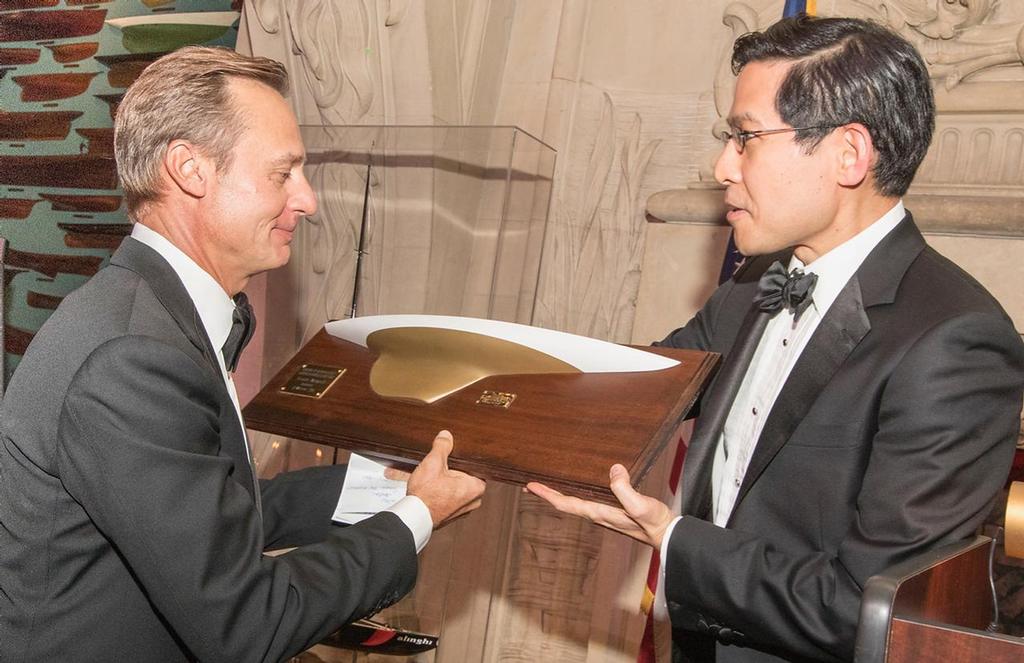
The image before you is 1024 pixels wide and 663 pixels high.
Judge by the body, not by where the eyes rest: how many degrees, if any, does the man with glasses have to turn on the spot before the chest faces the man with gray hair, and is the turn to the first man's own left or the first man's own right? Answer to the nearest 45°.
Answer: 0° — they already face them

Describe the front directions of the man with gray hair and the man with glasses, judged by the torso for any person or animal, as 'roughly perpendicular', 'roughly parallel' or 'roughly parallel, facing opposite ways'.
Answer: roughly parallel, facing opposite ways

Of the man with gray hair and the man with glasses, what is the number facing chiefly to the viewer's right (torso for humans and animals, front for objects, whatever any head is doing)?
1

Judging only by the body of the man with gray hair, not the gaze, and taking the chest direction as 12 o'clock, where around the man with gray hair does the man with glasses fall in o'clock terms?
The man with glasses is roughly at 12 o'clock from the man with gray hair.

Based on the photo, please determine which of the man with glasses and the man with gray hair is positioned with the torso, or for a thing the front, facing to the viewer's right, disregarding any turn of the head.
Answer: the man with gray hair

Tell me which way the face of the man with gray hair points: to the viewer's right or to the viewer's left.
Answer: to the viewer's right

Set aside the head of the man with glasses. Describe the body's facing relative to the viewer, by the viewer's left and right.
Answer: facing the viewer and to the left of the viewer

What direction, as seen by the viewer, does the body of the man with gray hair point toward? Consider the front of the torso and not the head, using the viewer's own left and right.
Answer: facing to the right of the viewer

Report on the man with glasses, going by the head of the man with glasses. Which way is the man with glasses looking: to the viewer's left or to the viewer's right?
to the viewer's left
